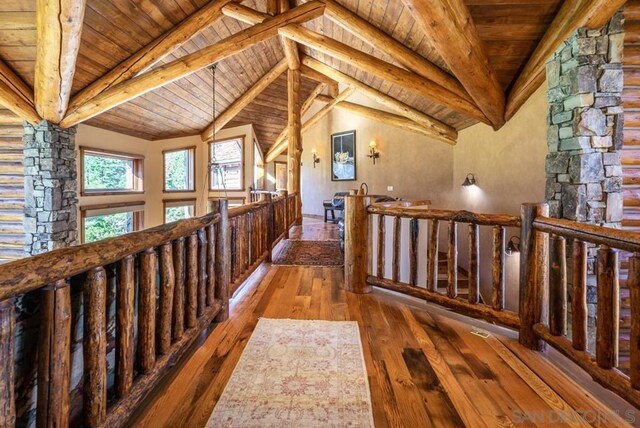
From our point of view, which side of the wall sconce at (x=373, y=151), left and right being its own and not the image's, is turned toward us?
front

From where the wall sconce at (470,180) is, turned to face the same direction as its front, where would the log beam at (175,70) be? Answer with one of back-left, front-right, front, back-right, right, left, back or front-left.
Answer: front

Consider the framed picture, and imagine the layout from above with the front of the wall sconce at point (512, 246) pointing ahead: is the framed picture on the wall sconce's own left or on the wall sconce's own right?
on the wall sconce's own right

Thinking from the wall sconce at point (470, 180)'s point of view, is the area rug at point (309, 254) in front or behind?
in front

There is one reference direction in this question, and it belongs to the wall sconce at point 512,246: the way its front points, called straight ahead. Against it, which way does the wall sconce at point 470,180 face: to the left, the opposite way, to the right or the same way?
the same way

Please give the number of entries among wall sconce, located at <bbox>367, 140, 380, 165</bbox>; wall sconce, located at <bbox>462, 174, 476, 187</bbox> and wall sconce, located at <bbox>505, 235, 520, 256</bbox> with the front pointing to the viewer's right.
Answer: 0

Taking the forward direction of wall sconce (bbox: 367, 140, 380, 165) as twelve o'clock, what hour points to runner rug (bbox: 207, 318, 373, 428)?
The runner rug is roughly at 12 o'clock from the wall sconce.

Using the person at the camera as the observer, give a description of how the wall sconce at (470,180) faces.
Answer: facing the viewer and to the left of the viewer

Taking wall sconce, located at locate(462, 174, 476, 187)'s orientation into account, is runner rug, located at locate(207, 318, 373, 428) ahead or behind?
ahead

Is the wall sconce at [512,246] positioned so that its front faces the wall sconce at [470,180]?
no
